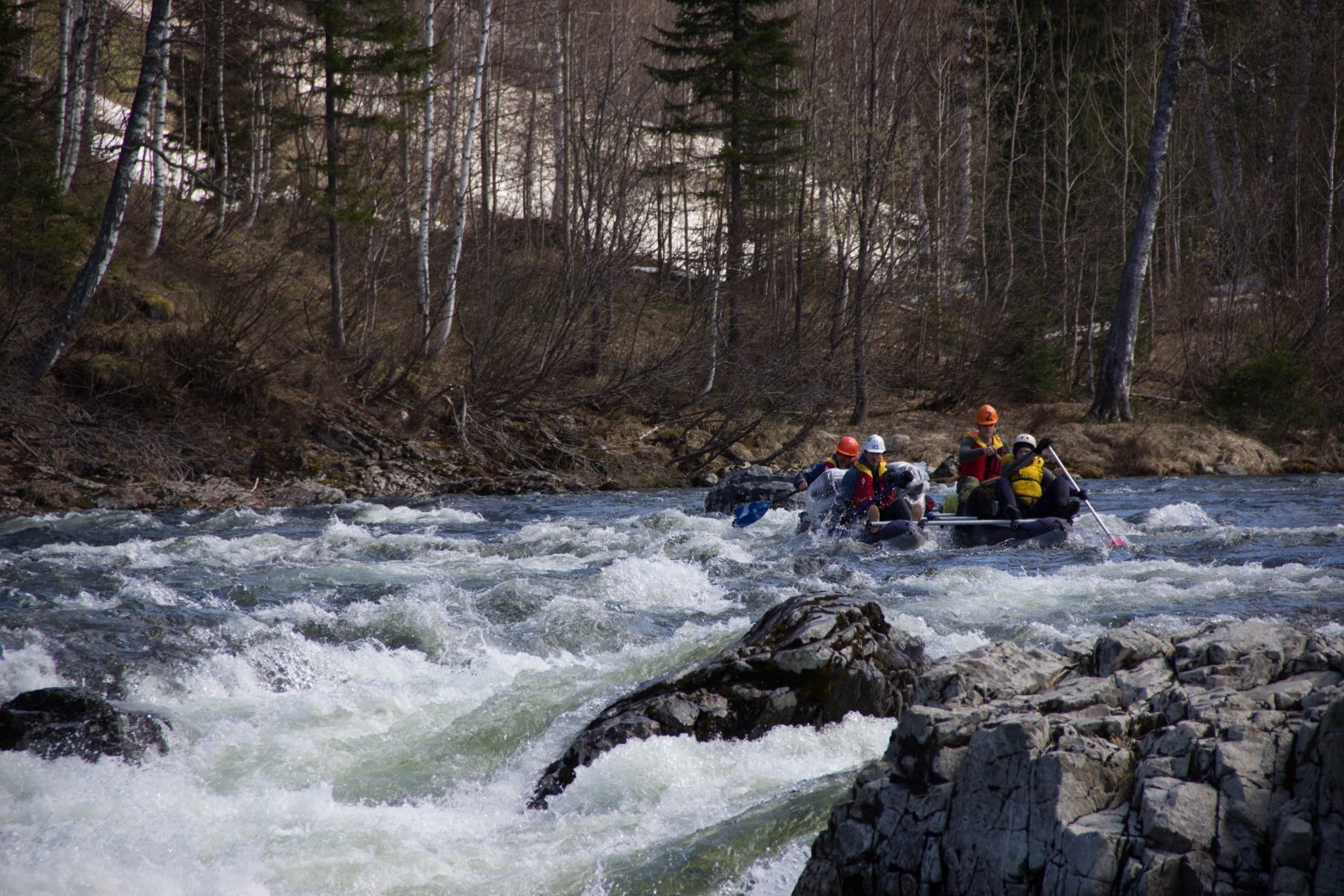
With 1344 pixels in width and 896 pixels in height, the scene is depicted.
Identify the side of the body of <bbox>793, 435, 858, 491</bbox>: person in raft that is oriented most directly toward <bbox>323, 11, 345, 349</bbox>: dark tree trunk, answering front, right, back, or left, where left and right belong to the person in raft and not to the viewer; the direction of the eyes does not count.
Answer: right

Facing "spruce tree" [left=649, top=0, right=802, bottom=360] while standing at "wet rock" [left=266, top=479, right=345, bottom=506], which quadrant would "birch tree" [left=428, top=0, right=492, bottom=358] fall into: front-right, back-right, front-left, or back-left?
front-left

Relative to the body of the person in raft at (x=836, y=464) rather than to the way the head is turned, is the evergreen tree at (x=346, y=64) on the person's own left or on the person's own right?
on the person's own right

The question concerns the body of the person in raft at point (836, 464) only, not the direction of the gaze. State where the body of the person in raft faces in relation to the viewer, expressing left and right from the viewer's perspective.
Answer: facing the viewer and to the left of the viewer

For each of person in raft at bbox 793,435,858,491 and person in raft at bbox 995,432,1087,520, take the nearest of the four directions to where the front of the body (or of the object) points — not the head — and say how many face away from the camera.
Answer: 0

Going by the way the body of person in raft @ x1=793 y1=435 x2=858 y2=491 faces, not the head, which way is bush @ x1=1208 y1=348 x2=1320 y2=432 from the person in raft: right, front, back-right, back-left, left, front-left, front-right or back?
back

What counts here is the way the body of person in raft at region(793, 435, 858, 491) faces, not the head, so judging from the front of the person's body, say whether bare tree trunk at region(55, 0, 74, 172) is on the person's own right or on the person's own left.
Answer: on the person's own right

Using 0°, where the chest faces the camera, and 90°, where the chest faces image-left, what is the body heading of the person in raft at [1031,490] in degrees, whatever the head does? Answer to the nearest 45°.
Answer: approximately 0°

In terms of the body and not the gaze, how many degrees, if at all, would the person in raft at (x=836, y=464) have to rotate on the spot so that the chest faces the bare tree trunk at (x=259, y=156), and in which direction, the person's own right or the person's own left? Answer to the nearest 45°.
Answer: approximately 90° to the person's own right

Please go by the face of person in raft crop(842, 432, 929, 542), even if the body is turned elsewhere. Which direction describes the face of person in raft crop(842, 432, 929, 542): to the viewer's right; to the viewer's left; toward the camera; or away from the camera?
toward the camera
